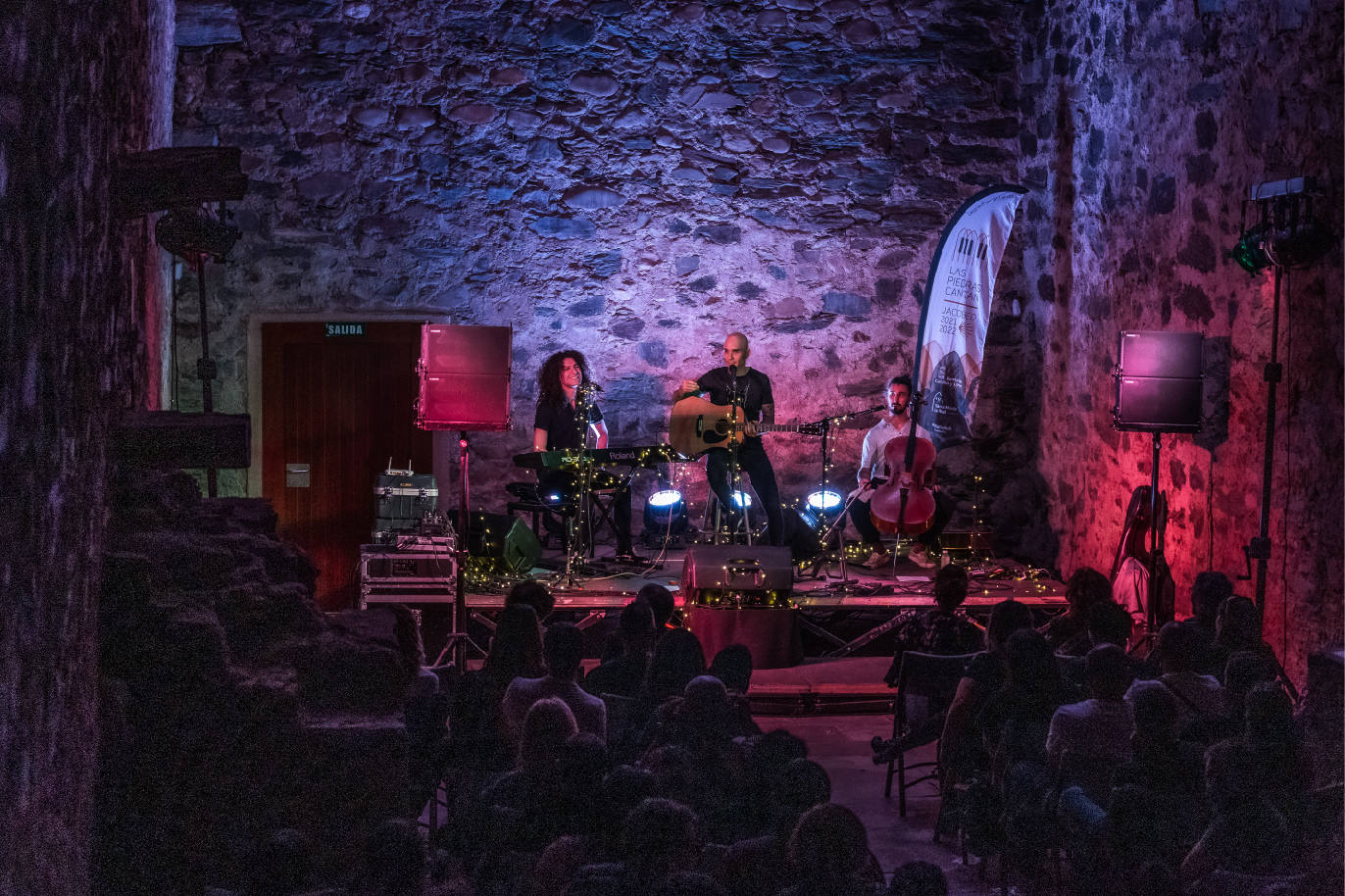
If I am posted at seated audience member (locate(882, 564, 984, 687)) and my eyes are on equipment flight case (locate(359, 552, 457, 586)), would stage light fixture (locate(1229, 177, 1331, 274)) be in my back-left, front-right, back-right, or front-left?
back-right

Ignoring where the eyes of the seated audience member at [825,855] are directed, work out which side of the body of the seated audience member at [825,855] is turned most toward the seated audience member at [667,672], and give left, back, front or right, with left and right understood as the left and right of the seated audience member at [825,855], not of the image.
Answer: front

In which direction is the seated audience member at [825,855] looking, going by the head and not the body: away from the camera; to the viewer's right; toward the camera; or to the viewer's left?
away from the camera

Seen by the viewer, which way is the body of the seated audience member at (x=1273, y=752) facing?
away from the camera

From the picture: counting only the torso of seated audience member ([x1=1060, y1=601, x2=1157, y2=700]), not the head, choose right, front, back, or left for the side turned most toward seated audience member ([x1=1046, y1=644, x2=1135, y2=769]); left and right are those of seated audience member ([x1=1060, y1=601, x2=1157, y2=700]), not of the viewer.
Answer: back

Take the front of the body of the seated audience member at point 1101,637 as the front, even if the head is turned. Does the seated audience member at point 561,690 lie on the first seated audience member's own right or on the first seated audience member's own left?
on the first seated audience member's own left

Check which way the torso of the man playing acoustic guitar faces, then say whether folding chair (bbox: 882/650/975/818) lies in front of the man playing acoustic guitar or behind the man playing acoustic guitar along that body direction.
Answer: in front

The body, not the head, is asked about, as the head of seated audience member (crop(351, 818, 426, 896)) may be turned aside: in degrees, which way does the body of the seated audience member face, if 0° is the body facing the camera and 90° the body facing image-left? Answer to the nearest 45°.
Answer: approximately 180°

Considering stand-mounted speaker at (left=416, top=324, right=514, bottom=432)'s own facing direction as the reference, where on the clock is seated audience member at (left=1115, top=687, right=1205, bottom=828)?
The seated audience member is roughly at 11 o'clock from the stand-mounted speaker.

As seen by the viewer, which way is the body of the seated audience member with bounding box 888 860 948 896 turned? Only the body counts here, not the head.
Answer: away from the camera

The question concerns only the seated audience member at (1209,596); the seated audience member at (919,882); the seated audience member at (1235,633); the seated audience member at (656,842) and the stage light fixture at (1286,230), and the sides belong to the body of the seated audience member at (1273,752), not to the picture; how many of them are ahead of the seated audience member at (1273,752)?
3

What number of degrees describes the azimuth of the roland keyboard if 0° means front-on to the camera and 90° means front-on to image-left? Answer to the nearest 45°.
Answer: approximately 180°

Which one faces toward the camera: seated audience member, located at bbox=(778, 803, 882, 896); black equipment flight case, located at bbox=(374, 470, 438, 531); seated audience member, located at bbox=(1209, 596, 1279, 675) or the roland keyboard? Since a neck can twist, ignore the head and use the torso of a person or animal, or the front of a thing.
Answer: the black equipment flight case

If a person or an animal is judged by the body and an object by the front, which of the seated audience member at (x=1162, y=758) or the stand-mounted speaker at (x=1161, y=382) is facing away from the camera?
the seated audience member

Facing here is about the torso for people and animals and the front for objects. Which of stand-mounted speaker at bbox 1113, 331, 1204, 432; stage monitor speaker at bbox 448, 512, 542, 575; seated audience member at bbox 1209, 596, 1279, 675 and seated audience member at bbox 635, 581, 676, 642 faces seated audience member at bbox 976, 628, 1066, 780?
the stand-mounted speaker

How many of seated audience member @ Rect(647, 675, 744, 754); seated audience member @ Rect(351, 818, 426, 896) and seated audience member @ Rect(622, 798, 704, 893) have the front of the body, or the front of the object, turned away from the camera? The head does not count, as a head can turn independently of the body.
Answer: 3

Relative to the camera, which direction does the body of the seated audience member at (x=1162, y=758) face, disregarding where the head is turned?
away from the camera

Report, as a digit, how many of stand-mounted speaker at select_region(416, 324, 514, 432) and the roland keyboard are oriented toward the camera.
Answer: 1
